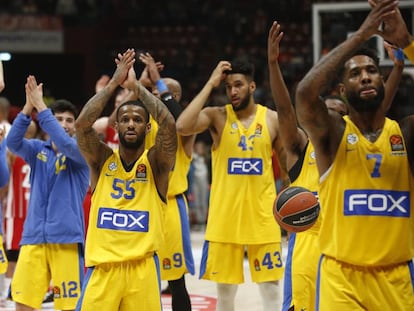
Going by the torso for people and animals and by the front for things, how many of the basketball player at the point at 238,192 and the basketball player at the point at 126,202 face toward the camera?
2

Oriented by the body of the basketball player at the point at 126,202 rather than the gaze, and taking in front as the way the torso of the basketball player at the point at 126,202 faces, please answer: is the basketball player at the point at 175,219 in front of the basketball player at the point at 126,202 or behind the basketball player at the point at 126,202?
behind

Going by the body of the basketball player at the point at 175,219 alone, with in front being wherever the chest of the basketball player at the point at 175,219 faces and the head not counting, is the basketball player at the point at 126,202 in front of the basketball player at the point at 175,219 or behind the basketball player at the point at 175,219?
in front

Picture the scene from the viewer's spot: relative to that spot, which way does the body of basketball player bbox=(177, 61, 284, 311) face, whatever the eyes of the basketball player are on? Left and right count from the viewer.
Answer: facing the viewer

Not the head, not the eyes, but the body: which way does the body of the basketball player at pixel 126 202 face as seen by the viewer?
toward the camera

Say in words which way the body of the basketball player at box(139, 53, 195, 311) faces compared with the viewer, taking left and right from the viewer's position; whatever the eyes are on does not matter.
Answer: facing the viewer and to the left of the viewer
